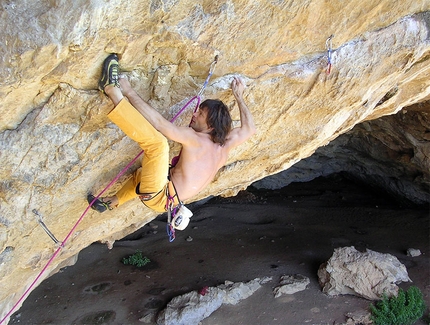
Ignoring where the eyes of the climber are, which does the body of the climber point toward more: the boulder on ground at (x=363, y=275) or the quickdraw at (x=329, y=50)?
the boulder on ground

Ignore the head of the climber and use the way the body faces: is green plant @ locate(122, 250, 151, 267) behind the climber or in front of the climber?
in front

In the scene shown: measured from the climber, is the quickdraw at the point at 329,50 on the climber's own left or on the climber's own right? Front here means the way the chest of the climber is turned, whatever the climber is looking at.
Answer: on the climber's own right

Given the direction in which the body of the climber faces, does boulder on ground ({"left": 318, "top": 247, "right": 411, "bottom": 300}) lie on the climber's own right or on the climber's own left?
on the climber's own right

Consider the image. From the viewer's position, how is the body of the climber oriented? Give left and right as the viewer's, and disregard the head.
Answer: facing away from the viewer and to the left of the viewer
